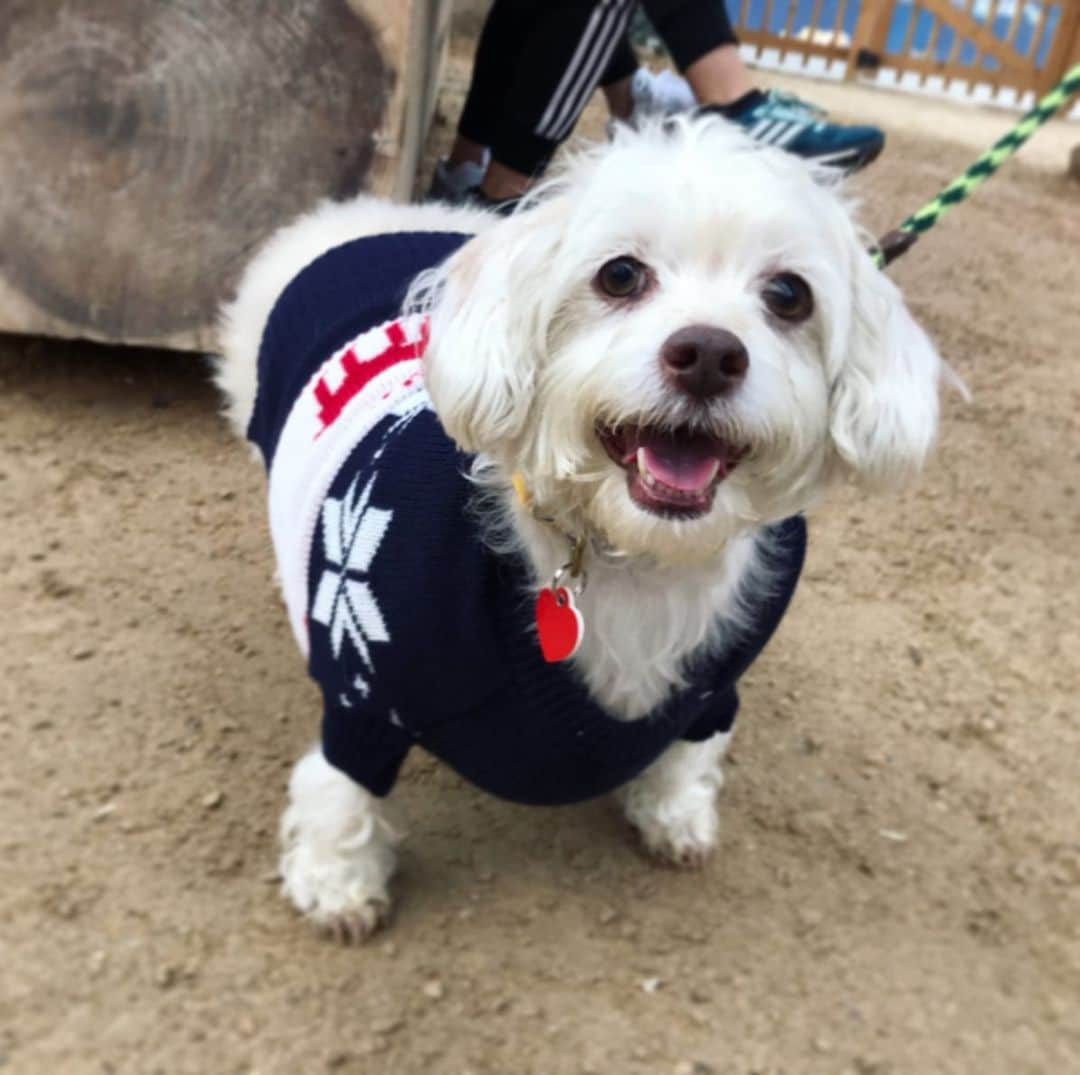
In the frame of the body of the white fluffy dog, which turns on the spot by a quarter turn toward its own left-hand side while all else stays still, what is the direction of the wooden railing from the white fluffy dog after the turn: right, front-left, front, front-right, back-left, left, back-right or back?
front-left

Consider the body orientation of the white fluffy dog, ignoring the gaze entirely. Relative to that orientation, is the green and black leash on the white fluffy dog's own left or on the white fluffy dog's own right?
on the white fluffy dog's own left

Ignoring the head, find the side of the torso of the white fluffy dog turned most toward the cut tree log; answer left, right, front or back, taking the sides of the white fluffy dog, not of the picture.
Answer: back

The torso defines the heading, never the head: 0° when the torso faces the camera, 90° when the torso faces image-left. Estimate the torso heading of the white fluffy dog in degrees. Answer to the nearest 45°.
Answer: approximately 315°
